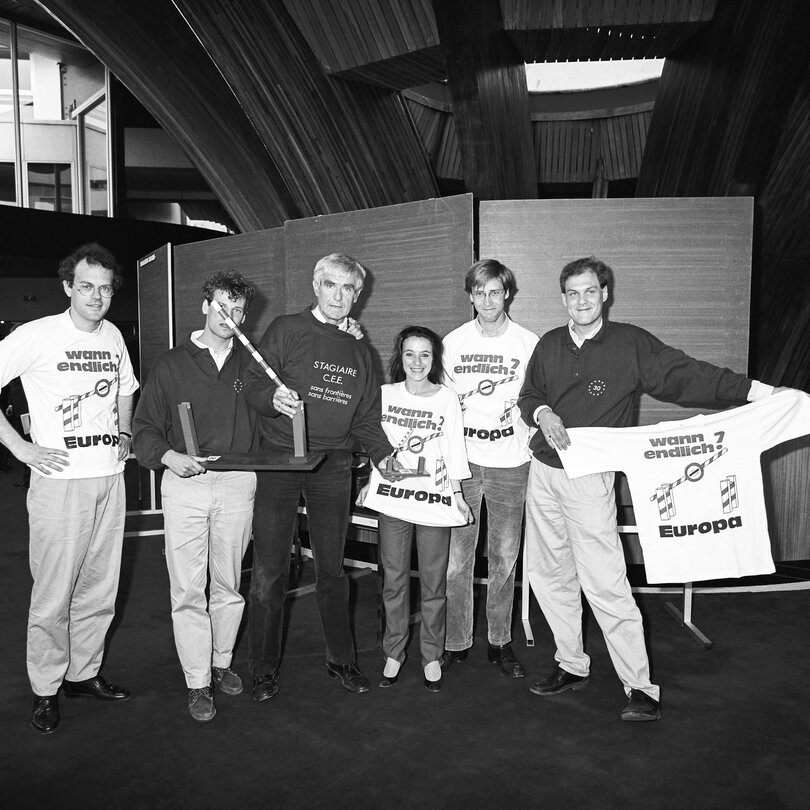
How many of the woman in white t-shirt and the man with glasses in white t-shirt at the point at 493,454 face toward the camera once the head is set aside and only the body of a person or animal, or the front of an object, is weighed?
2

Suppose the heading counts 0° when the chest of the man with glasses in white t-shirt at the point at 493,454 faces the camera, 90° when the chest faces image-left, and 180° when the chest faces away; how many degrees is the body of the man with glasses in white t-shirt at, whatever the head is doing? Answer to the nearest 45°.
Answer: approximately 0°

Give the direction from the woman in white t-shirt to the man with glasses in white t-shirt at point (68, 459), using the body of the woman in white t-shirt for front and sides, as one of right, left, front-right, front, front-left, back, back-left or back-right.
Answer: right

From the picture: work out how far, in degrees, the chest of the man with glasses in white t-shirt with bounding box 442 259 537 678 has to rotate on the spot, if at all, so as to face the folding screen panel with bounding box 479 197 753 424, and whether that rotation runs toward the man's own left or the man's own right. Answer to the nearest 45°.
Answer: approximately 135° to the man's own left

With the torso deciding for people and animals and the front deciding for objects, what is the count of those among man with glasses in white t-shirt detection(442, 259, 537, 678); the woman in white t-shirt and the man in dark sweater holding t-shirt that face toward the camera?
3

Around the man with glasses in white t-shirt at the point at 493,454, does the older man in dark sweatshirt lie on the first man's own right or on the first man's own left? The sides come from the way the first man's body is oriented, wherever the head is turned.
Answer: on the first man's own right

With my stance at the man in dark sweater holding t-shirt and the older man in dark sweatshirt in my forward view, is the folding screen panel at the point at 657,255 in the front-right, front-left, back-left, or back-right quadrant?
back-right
